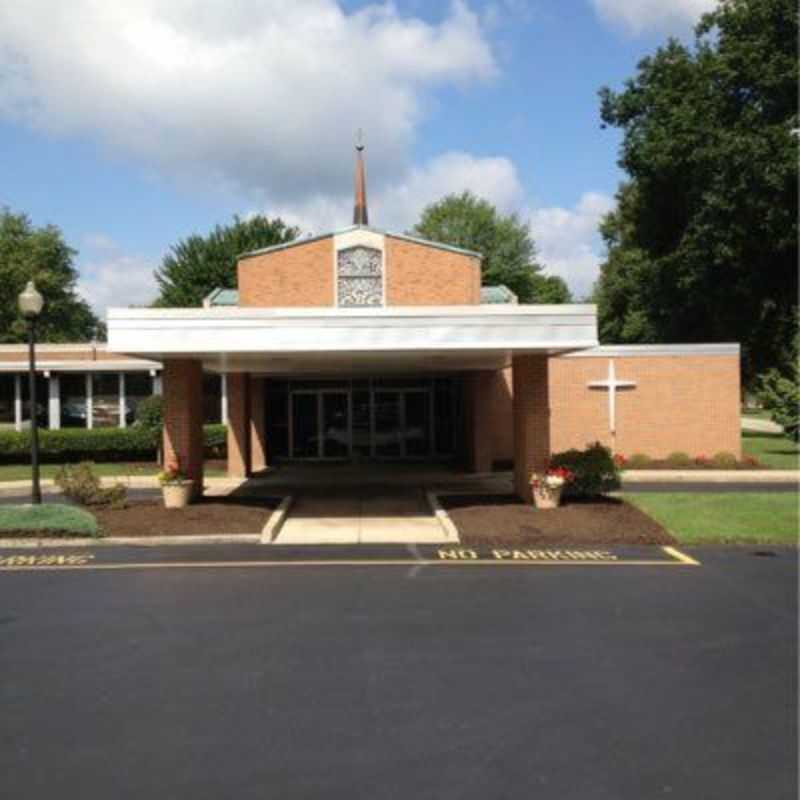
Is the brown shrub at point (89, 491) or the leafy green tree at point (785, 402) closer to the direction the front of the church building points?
the brown shrub

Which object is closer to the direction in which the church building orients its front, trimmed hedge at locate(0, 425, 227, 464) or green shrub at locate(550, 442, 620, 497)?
the green shrub

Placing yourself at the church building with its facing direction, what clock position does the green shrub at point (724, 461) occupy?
The green shrub is roughly at 9 o'clock from the church building.

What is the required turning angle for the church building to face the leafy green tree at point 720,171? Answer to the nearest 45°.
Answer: approximately 135° to its left

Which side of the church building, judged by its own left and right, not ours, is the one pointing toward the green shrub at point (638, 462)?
left

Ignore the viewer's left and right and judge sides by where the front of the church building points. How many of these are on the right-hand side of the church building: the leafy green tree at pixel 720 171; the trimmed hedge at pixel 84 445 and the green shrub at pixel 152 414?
2

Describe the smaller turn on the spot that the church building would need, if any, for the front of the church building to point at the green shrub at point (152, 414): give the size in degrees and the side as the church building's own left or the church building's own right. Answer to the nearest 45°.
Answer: approximately 90° to the church building's own right

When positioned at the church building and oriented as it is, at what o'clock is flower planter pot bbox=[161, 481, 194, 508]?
The flower planter pot is roughly at 1 o'clock from the church building.

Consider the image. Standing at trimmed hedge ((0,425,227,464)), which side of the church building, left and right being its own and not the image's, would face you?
right

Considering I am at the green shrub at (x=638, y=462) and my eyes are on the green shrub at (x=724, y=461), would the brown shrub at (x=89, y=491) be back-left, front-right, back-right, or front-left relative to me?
back-right

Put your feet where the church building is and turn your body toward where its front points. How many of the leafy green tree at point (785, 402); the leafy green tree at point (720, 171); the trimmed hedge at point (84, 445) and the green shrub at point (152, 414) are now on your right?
2

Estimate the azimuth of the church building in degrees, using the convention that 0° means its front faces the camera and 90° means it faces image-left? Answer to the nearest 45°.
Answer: approximately 0°

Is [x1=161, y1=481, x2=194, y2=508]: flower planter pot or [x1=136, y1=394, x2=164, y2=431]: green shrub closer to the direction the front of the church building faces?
the flower planter pot

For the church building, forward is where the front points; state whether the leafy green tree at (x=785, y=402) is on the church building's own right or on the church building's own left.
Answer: on the church building's own left

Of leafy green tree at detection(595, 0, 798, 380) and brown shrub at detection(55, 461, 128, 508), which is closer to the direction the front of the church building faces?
the brown shrub

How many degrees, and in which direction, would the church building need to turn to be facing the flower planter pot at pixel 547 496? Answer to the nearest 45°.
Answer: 0° — it already faces it
